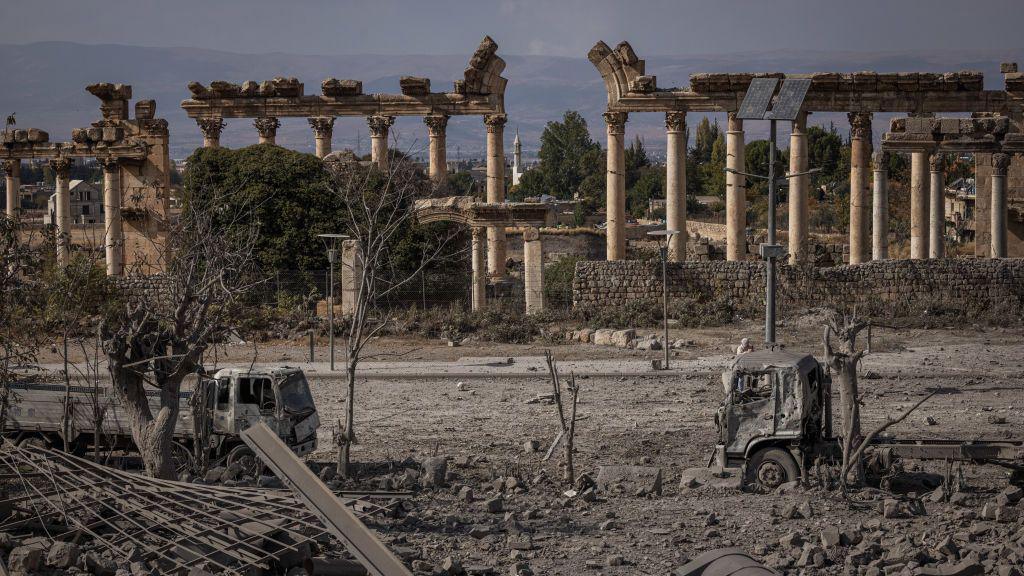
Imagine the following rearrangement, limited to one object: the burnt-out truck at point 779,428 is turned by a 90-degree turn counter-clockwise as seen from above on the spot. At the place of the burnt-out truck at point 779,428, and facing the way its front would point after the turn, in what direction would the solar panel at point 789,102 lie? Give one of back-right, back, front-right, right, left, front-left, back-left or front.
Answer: back

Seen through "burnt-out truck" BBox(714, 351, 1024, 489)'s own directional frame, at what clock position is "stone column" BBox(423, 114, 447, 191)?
The stone column is roughly at 2 o'clock from the burnt-out truck.

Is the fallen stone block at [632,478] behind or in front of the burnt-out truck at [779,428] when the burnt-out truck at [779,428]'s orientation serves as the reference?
in front

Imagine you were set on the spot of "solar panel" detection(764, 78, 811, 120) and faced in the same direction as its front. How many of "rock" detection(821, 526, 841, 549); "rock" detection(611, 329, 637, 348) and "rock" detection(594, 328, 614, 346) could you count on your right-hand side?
2

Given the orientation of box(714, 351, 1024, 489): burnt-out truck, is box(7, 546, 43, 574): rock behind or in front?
in front

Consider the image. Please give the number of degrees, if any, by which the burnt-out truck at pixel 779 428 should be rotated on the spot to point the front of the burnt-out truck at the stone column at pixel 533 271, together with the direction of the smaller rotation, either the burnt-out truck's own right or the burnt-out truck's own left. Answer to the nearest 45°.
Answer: approximately 45° to the burnt-out truck's own right

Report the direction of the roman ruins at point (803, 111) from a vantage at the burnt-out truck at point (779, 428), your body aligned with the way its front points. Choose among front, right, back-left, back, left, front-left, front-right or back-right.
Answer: right

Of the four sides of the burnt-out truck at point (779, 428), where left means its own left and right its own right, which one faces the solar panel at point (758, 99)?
right

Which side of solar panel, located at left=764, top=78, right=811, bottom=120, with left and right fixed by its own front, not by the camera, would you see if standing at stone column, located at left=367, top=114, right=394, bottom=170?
right

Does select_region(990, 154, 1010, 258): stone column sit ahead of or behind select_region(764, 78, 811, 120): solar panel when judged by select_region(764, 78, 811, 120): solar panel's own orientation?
behind

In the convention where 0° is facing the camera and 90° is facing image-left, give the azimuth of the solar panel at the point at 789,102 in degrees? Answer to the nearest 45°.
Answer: approximately 45°

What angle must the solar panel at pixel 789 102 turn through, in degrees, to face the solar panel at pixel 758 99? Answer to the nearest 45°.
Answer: approximately 90° to its right

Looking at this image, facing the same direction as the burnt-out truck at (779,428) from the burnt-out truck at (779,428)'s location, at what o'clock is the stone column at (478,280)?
The stone column is roughly at 2 o'clock from the burnt-out truck.

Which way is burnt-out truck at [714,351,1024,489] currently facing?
to the viewer's left
